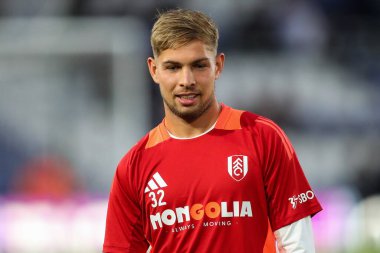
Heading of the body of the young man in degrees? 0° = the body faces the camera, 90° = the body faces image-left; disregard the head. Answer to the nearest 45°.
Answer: approximately 0°
